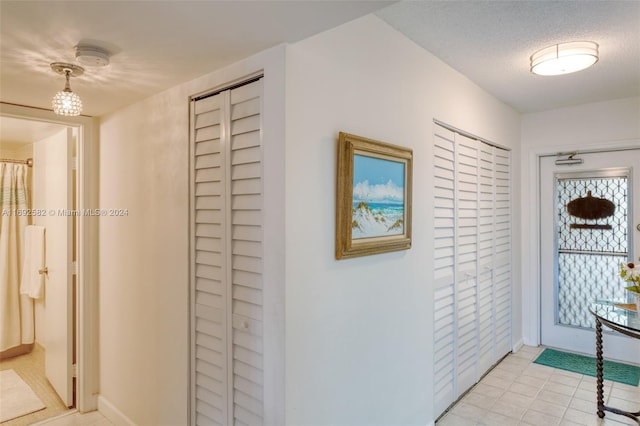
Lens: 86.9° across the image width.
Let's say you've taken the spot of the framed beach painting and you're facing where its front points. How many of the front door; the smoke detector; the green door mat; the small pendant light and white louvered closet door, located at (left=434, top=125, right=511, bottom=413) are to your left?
3

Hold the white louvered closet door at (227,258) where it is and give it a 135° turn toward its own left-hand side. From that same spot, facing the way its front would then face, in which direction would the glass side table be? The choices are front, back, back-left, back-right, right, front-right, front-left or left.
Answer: front

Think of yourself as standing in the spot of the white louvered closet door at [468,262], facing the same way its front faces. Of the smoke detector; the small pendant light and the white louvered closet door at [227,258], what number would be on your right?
3

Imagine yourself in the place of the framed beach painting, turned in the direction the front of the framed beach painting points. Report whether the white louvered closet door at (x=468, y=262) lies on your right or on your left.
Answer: on your left

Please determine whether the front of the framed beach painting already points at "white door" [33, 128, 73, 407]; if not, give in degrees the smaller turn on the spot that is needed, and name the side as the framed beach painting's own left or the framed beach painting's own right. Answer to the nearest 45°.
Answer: approximately 135° to the framed beach painting's own right

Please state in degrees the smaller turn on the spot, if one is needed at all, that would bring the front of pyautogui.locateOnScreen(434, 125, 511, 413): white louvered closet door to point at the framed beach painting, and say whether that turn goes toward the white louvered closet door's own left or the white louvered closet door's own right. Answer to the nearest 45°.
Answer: approximately 45° to the white louvered closet door's own right

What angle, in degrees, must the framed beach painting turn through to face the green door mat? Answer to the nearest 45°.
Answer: approximately 90° to its left

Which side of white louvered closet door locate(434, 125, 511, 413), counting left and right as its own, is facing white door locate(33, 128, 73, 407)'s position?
right

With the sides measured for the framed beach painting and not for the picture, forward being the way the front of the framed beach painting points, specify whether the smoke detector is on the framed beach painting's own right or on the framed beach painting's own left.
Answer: on the framed beach painting's own right

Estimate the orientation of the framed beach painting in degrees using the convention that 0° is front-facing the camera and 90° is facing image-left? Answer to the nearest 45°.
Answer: approximately 315°

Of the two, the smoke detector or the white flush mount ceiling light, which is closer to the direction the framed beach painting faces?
the white flush mount ceiling light

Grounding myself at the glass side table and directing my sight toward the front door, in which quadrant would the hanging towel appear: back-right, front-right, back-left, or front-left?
back-left

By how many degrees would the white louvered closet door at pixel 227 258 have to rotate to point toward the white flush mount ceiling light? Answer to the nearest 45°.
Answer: approximately 135° to its left
